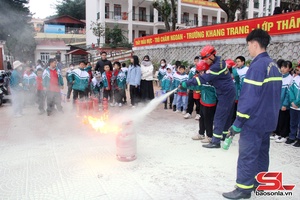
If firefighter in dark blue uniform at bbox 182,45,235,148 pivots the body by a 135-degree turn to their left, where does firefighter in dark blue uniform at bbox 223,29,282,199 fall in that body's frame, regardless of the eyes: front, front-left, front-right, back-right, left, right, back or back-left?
front-right

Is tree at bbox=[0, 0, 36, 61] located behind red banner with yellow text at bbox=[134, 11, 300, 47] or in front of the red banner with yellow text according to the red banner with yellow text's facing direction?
in front

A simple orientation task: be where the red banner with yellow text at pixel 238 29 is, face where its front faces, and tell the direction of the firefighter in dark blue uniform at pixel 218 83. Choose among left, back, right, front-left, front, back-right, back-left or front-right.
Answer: front-left

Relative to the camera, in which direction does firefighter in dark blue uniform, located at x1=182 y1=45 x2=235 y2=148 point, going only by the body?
to the viewer's left

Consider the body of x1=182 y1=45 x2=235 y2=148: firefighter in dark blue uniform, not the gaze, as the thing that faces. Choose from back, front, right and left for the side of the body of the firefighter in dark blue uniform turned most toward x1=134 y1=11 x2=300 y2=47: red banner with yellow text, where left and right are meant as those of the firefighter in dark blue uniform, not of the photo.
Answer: right

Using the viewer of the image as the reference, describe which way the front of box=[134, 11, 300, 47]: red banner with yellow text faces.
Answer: facing the viewer and to the left of the viewer

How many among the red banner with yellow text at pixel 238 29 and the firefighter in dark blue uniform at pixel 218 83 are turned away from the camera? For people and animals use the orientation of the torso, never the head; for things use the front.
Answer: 0

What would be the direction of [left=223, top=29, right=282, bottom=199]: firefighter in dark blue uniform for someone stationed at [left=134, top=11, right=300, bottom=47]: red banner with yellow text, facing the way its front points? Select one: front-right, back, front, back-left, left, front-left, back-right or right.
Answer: front-left
